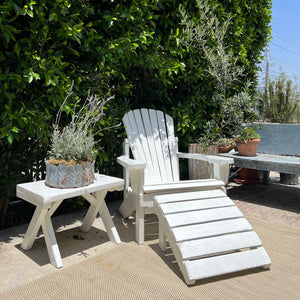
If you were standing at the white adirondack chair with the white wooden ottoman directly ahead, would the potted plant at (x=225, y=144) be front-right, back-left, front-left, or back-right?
back-left

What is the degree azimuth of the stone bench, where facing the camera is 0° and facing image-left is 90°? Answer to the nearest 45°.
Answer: approximately 0°

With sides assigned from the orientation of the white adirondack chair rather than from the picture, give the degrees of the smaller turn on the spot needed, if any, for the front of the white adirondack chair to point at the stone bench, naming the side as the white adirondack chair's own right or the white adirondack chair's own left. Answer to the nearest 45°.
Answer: approximately 90° to the white adirondack chair's own left

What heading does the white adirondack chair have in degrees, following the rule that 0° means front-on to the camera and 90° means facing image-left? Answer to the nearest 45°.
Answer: approximately 315°

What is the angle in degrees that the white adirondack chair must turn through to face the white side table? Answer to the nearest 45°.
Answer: approximately 90° to its right
